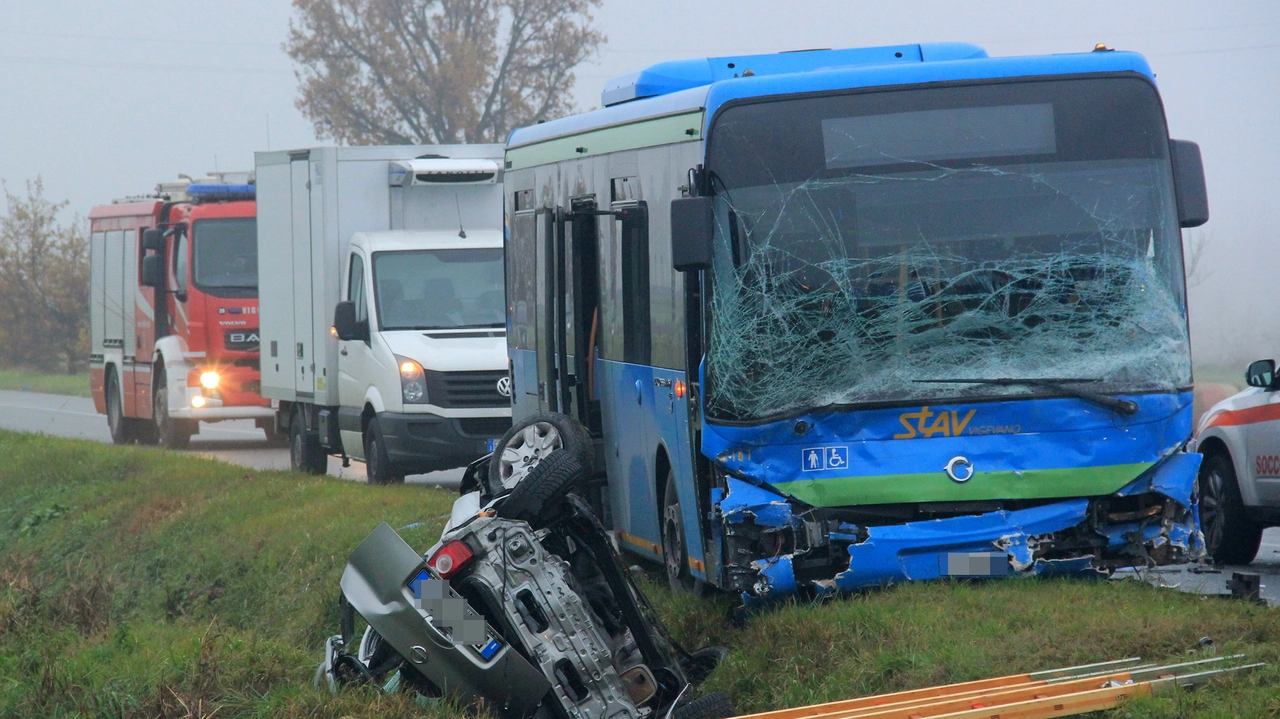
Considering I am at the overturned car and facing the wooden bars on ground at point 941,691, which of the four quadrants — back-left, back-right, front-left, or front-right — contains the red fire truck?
back-left

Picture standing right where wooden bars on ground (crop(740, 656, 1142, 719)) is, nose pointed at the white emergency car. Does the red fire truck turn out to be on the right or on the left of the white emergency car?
left

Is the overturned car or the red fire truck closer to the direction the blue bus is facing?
the overturned car

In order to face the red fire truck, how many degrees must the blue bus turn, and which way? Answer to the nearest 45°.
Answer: approximately 135° to its right

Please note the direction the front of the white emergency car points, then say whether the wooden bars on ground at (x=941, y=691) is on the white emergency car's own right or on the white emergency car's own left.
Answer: on the white emergency car's own left

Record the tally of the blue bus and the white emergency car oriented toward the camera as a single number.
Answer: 1

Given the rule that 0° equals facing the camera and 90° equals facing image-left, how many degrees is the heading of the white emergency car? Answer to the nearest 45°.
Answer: approximately 135°

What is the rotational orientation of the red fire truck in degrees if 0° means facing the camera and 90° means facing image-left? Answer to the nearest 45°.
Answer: approximately 315°
